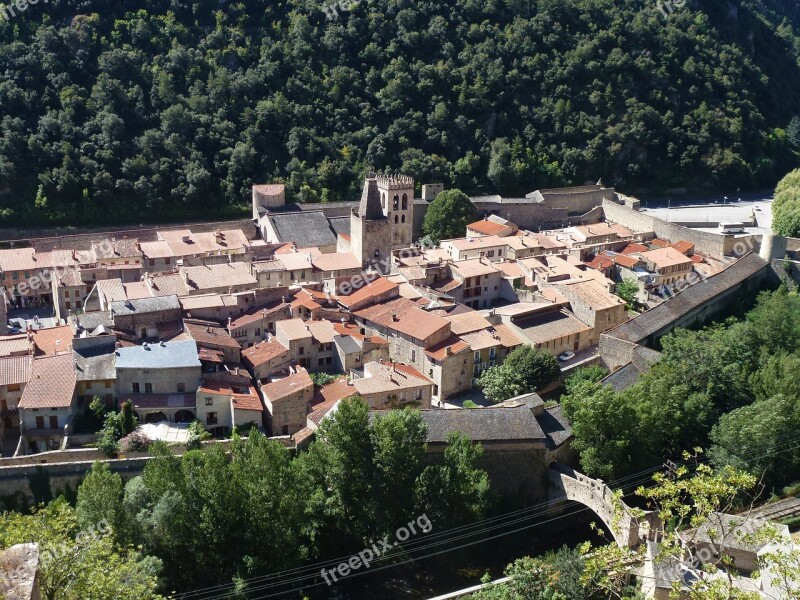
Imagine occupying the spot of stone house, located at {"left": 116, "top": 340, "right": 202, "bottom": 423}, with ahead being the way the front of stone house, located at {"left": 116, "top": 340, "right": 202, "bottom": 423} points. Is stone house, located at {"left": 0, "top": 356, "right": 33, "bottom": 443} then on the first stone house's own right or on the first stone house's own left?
on the first stone house's own right

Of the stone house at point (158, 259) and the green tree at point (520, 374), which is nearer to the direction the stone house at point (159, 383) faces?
the green tree

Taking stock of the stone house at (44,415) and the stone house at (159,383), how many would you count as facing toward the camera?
2

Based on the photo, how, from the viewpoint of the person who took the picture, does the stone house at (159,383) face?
facing the viewer

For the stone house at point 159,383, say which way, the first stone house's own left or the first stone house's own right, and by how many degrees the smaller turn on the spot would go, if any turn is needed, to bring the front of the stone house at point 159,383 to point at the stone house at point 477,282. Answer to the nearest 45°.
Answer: approximately 135° to the first stone house's own left

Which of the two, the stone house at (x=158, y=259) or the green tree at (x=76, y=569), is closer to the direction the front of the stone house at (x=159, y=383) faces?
the green tree

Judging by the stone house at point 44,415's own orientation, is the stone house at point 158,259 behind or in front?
behind

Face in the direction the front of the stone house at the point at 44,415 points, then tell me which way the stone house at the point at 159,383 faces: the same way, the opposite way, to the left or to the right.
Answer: the same way

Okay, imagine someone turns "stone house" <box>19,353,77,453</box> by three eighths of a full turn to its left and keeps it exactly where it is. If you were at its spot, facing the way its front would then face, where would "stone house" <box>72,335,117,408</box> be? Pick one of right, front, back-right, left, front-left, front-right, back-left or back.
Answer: front

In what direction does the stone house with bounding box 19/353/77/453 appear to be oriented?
toward the camera

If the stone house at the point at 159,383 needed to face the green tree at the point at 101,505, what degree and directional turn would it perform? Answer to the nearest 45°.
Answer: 0° — it already faces it

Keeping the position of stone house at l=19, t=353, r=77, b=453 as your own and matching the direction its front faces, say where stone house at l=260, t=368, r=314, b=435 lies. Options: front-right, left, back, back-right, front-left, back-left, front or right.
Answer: left
